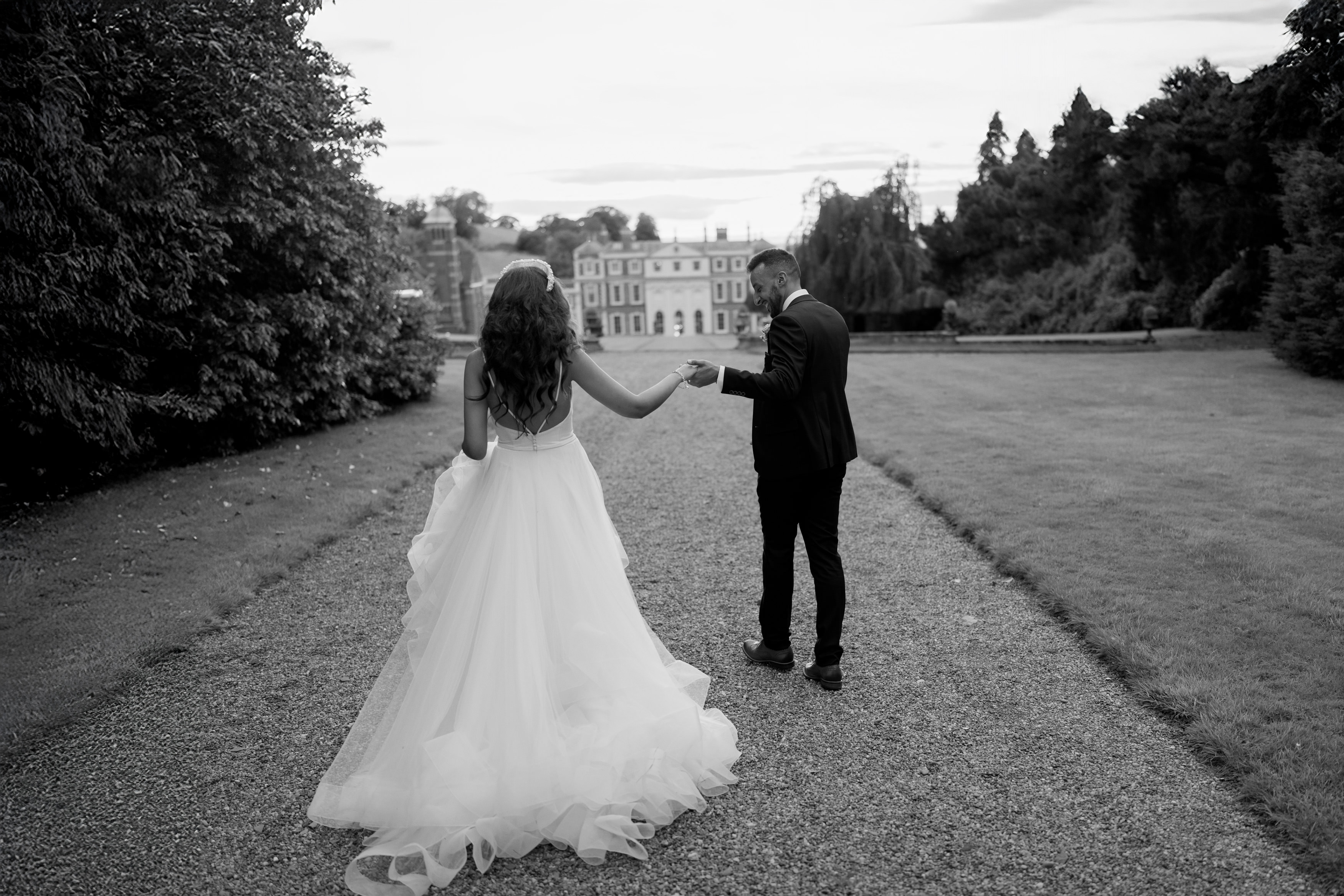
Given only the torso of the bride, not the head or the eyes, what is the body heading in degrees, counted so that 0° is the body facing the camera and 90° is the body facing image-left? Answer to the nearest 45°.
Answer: approximately 180°

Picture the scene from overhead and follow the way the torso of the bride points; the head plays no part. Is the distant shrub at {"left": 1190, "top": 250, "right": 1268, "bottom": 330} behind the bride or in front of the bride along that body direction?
in front

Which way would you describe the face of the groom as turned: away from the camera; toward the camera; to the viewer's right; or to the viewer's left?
to the viewer's left

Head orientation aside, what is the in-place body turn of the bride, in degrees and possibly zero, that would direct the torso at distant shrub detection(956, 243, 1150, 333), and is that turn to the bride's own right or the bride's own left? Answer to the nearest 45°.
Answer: approximately 45° to the bride's own right

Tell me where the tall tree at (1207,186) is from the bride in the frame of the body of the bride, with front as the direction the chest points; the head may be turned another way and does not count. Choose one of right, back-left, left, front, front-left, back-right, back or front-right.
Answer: front-right

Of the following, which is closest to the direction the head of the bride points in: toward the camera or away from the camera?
away from the camera

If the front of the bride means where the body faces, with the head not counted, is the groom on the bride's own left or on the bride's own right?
on the bride's own right

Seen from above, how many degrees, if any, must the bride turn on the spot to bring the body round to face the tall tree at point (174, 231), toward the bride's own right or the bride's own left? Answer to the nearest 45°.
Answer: approximately 45° to the bride's own left
